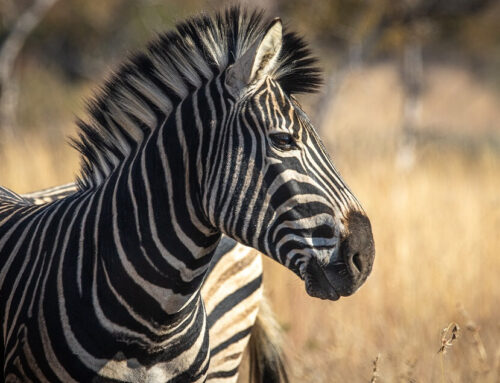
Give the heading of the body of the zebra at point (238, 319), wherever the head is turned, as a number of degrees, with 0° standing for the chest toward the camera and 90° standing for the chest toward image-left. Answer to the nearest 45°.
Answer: approximately 90°

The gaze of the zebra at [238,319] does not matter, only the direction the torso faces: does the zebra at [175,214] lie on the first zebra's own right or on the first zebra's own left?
on the first zebra's own left
